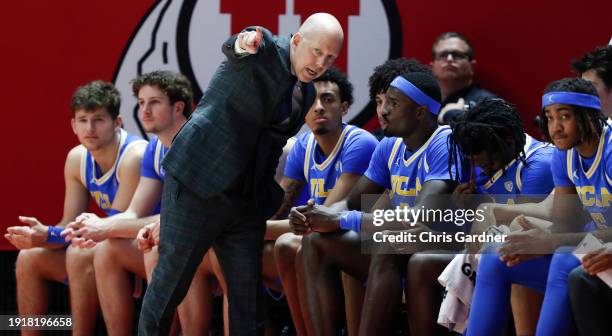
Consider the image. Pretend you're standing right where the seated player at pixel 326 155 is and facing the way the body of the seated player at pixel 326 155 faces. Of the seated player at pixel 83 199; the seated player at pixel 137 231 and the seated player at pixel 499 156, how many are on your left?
1

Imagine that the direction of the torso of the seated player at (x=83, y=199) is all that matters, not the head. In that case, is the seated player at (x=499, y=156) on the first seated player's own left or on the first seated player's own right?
on the first seated player's own left

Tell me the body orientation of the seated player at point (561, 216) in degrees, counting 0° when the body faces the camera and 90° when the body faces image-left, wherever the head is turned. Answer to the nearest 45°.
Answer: approximately 45°

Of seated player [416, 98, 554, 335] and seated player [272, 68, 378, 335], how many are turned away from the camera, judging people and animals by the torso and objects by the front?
0

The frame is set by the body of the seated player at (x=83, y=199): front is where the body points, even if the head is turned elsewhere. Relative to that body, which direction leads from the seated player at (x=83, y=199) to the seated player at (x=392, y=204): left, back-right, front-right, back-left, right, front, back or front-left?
left

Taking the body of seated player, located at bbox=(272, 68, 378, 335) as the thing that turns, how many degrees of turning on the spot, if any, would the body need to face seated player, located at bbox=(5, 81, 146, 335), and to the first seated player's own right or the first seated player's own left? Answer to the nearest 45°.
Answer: approximately 45° to the first seated player's own right

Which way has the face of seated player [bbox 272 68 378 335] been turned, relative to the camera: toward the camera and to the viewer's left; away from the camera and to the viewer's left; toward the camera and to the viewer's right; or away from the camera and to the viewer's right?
toward the camera and to the viewer's left

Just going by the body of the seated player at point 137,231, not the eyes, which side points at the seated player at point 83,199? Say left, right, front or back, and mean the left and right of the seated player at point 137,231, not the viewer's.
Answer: right

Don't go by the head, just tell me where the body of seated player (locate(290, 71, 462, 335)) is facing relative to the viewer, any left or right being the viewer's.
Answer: facing the viewer and to the left of the viewer

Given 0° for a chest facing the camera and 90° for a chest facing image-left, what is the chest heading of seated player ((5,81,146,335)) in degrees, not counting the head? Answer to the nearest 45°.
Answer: approximately 45°

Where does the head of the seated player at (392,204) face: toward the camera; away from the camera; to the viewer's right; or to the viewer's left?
to the viewer's left

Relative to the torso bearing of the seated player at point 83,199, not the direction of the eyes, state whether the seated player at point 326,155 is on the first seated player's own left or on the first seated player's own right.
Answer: on the first seated player's own left
